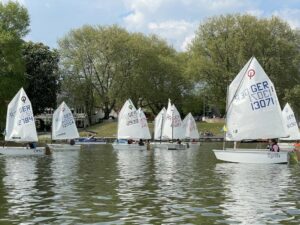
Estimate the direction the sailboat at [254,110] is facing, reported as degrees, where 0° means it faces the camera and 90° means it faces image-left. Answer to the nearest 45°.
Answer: approximately 90°
